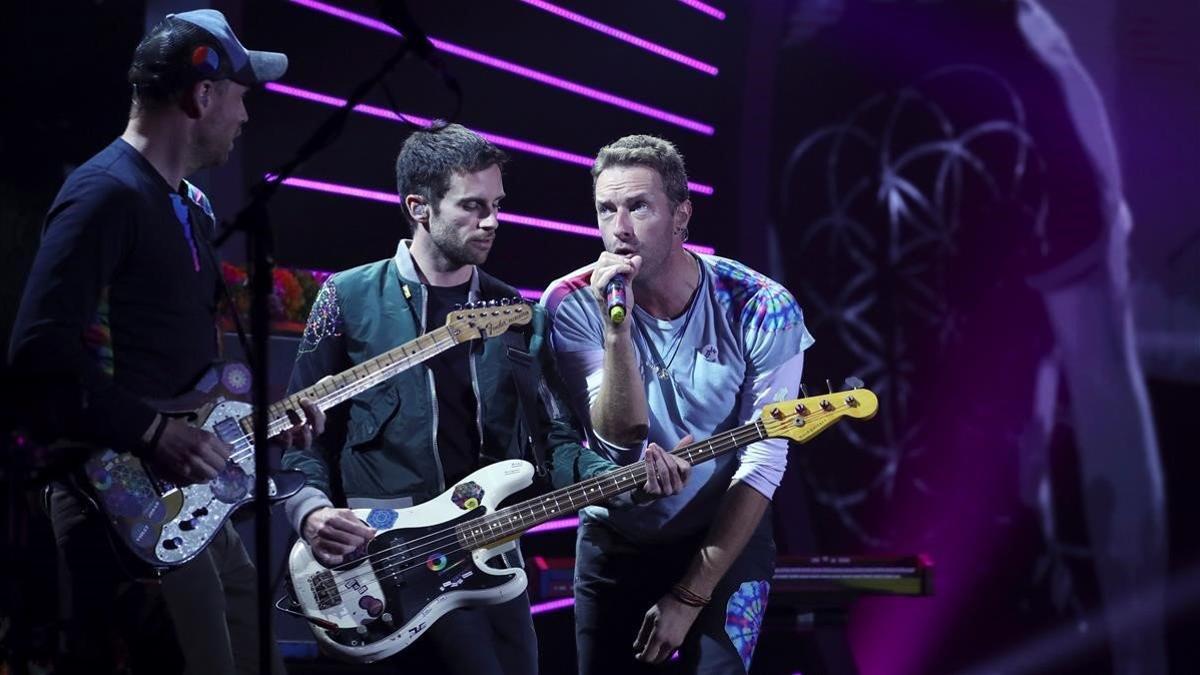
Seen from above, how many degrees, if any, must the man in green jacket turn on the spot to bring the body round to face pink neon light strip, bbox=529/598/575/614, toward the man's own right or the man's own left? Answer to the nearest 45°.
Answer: approximately 135° to the man's own left

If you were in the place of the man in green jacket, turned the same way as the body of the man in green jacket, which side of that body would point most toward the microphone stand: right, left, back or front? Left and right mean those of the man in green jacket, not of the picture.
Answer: right

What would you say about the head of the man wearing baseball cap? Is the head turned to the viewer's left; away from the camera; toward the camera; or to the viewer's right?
to the viewer's right

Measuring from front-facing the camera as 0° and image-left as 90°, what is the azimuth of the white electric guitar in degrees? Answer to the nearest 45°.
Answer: approximately 0°

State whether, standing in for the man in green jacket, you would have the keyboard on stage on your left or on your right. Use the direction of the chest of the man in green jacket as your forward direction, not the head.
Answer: on your left

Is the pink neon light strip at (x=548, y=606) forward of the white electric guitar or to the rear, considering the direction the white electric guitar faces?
to the rear

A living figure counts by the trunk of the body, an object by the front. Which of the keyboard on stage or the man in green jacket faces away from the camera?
the keyboard on stage
